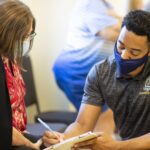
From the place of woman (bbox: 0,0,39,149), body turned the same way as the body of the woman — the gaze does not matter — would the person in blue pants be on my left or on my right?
on my left

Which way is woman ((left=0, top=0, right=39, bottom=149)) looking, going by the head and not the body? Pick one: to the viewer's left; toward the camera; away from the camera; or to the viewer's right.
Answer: to the viewer's right

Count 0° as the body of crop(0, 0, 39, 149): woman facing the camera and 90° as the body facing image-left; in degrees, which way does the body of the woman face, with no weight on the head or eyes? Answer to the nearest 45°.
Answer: approximately 270°

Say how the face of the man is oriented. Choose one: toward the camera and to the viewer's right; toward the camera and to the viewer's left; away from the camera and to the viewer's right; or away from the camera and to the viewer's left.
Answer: toward the camera and to the viewer's left

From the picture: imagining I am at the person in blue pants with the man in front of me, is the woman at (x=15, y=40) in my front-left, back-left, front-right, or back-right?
front-right

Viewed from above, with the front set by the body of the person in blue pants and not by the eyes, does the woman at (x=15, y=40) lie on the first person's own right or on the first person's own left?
on the first person's own right

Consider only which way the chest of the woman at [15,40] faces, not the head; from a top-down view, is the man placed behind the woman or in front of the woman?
in front

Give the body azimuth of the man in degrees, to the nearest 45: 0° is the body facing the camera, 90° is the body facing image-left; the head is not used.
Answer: approximately 45°
